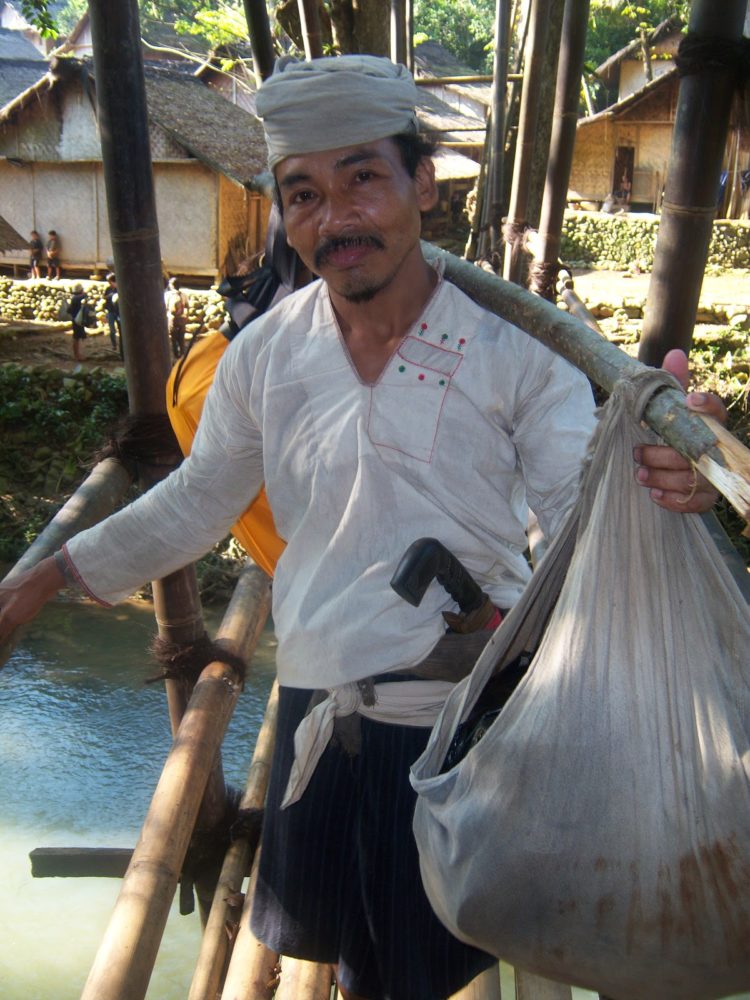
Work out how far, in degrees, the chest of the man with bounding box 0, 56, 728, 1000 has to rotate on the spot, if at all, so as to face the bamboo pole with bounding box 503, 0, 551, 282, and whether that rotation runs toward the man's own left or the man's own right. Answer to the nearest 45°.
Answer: approximately 180°

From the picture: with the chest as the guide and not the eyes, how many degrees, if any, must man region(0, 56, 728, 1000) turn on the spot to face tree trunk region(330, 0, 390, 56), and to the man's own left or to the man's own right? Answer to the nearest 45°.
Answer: approximately 180°

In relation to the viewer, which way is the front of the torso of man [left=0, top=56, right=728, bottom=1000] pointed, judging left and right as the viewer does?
facing the viewer

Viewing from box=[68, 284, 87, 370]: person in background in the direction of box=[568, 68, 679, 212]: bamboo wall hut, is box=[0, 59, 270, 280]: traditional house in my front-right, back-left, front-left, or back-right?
front-left

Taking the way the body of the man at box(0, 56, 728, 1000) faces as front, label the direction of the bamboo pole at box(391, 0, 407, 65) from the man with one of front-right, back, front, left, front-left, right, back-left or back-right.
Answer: back

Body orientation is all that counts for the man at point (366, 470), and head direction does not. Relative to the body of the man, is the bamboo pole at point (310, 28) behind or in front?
behind
